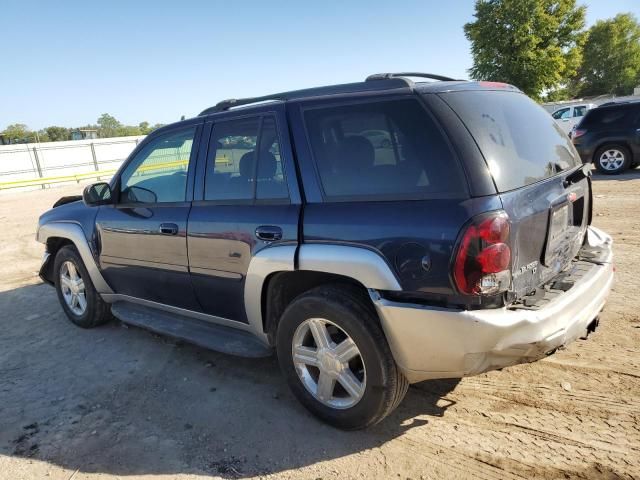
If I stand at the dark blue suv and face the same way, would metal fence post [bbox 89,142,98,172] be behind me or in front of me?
in front

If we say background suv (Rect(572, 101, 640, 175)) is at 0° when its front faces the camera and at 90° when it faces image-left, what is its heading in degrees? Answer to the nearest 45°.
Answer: approximately 270°

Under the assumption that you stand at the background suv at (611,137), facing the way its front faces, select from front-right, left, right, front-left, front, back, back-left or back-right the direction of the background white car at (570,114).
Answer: left

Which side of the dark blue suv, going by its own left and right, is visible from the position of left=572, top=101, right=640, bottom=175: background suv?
right

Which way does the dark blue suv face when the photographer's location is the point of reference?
facing away from the viewer and to the left of the viewer

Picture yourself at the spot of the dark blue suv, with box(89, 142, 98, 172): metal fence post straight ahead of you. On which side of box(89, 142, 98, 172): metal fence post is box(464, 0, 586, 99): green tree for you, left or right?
right

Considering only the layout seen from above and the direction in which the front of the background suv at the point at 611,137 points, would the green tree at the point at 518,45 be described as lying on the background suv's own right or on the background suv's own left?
on the background suv's own left

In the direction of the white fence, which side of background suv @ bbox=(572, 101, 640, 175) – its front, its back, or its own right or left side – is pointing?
back

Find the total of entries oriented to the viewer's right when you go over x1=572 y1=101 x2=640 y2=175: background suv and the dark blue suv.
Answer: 1

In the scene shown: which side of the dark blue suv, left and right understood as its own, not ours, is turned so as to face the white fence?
front

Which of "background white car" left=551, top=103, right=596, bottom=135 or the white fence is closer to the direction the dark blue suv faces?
the white fence

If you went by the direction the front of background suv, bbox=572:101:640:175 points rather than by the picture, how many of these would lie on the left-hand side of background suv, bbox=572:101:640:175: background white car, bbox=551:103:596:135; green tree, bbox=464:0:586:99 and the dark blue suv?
2

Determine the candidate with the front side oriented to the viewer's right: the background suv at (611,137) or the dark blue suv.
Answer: the background suv

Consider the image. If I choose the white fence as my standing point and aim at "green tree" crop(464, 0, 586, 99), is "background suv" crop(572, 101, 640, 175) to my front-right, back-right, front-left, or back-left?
front-right

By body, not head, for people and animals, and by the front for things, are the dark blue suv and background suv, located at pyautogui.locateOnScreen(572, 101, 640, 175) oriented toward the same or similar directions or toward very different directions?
very different directions
